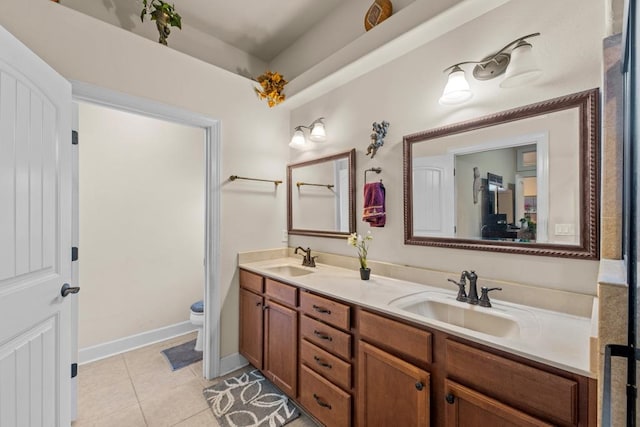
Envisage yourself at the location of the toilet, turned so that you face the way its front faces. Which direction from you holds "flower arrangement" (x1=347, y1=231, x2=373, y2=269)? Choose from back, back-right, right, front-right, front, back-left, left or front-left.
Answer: back-left

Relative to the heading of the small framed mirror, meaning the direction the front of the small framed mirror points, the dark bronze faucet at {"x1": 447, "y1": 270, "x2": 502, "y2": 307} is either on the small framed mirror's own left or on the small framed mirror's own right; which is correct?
on the small framed mirror's own left

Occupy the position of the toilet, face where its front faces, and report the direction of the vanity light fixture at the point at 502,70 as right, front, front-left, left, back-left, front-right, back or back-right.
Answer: back-left

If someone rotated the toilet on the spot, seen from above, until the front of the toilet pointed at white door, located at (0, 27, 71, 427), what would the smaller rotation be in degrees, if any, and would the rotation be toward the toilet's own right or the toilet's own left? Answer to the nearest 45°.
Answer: approximately 45° to the toilet's own left

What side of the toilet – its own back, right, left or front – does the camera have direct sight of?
left

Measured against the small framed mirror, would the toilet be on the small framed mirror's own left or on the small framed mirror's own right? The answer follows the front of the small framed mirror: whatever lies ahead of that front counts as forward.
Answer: on the small framed mirror's own right
